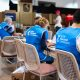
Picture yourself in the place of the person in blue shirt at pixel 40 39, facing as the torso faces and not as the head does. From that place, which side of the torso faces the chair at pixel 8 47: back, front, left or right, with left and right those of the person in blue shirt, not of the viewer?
left

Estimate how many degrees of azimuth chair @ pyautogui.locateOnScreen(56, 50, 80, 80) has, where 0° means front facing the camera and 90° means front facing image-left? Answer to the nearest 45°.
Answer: approximately 225°

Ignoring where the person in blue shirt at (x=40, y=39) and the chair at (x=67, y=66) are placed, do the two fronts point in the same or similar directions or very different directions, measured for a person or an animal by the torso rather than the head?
same or similar directions

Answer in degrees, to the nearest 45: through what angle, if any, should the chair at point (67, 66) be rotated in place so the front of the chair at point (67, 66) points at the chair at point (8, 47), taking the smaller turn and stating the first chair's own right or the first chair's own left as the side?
approximately 90° to the first chair's own left

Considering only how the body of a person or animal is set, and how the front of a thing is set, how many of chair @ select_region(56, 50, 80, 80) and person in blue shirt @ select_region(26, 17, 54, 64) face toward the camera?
0

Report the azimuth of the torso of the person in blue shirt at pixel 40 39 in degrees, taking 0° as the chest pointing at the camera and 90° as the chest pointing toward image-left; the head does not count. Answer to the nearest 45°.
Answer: approximately 225°

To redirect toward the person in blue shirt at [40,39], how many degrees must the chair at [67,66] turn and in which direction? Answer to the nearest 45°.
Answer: approximately 45° to its left
